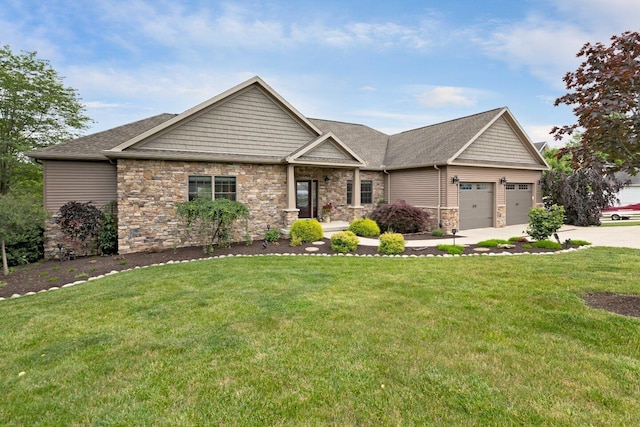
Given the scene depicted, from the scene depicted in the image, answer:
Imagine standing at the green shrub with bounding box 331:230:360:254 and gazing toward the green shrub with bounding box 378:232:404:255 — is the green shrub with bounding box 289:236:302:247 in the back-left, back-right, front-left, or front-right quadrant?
back-left
